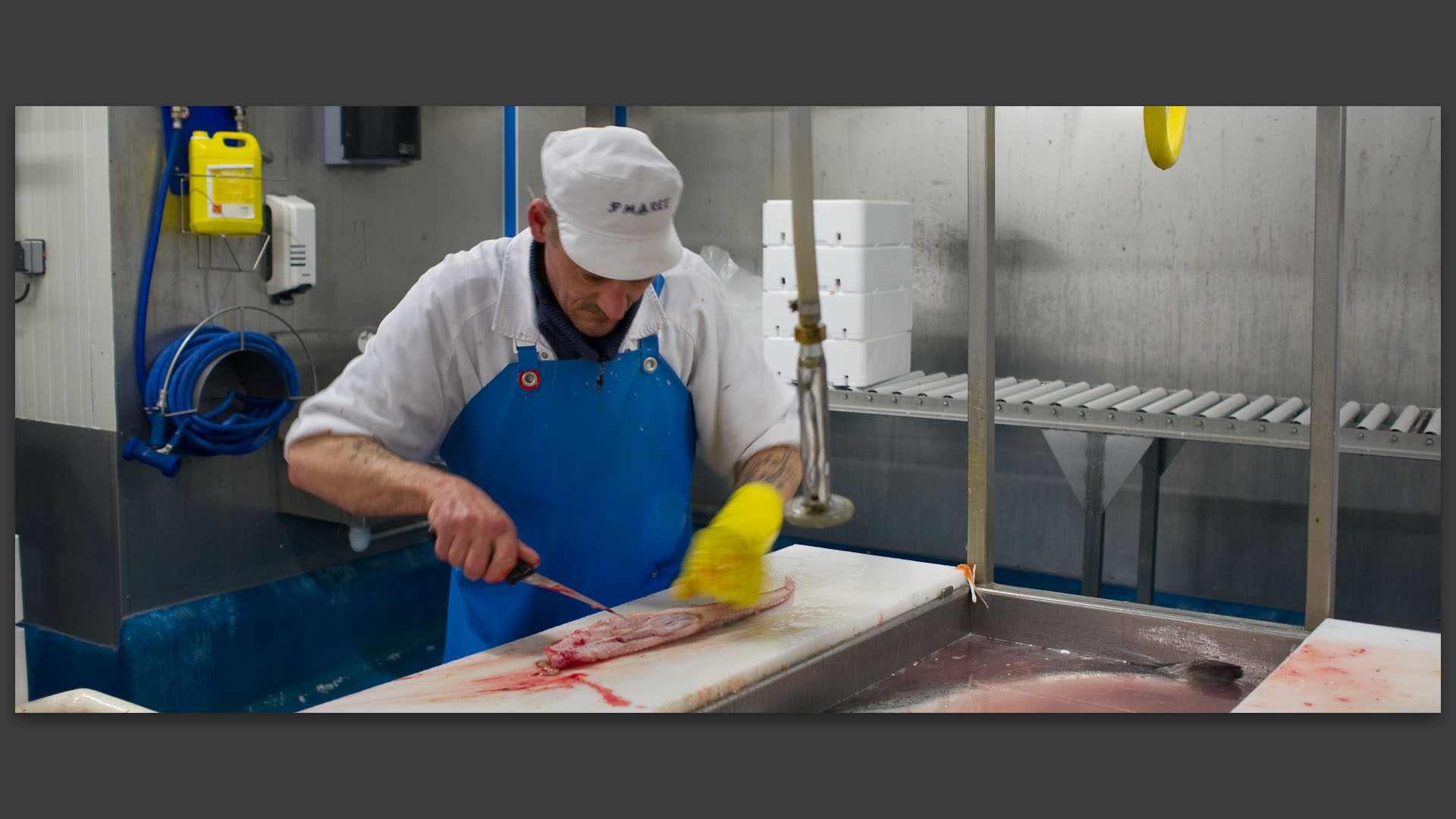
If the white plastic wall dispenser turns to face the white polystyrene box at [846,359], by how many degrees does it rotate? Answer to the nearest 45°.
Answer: approximately 45° to its left

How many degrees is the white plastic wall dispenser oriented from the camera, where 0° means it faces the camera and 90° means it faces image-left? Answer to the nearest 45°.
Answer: approximately 315°

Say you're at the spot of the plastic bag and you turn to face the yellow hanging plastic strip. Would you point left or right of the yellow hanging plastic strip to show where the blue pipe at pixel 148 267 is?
right

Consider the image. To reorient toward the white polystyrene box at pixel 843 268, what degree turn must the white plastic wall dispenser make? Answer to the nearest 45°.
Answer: approximately 45° to its left
